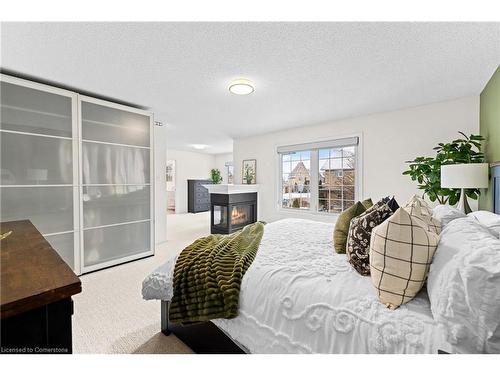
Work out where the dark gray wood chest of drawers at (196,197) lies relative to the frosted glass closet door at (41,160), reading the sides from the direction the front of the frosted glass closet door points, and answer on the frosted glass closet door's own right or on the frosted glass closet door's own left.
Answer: on the frosted glass closet door's own left

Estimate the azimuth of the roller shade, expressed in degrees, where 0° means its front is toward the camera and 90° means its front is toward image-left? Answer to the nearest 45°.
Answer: approximately 45°

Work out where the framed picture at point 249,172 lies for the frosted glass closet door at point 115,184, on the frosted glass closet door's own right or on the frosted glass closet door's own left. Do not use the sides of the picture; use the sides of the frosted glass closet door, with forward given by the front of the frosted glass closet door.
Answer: on the frosted glass closet door's own left

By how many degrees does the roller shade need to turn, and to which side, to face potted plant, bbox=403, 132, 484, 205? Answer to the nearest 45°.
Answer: approximately 90° to its left

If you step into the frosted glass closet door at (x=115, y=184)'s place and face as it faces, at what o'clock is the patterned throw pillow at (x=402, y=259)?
The patterned throw pillow is roughly at 1 o'clock from the frosted glass closet door.

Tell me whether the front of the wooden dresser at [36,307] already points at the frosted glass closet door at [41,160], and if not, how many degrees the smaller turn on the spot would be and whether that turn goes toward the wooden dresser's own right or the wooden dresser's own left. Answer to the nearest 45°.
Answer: approximately 135° to the wooden dresser's own left

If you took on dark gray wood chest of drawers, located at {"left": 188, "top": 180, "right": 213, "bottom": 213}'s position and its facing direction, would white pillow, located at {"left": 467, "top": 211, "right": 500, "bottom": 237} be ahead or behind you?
ahead

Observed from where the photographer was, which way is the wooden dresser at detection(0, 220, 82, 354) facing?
facing the viewer and to the right of the viewer

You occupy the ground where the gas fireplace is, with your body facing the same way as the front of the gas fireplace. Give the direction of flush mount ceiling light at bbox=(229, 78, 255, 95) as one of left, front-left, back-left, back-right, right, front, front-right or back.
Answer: front-right

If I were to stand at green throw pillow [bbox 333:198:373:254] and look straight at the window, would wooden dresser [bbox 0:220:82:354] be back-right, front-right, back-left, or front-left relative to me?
back-left

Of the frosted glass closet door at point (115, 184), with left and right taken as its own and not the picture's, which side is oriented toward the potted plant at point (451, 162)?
front

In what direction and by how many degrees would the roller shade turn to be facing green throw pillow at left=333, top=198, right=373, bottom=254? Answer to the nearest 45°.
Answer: approximately 45° to its left
